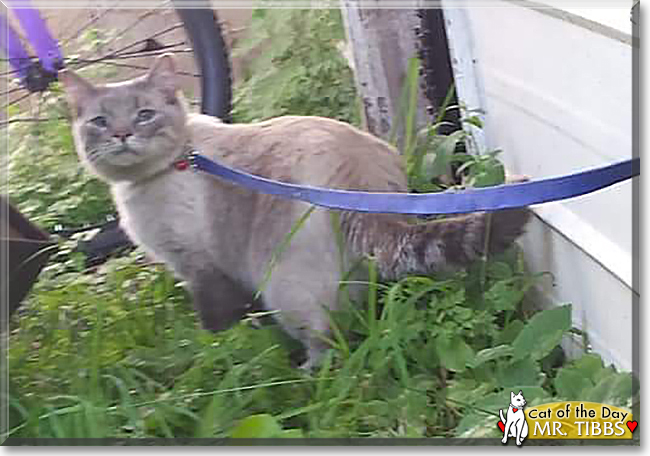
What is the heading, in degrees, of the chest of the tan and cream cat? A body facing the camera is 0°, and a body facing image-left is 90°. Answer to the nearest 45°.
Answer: approximately 90°

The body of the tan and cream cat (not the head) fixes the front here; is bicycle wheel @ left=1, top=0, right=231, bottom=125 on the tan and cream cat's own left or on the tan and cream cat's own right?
on the tan and cream cat's own right
